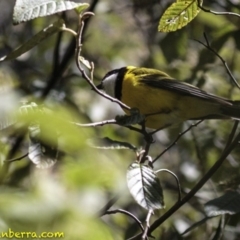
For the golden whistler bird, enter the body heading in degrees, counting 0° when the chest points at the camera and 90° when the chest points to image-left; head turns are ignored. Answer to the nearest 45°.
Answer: approximately 90°

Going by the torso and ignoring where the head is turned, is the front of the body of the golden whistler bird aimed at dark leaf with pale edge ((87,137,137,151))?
yes
